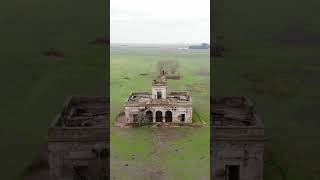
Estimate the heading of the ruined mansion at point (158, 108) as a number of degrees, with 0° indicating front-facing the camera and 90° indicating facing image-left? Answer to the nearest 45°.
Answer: approximately 0°
